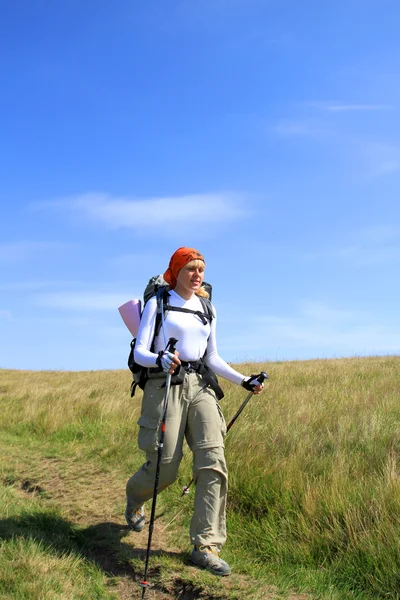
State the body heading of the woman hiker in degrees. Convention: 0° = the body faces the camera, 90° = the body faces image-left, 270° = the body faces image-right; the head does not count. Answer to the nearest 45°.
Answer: approximately 315°
